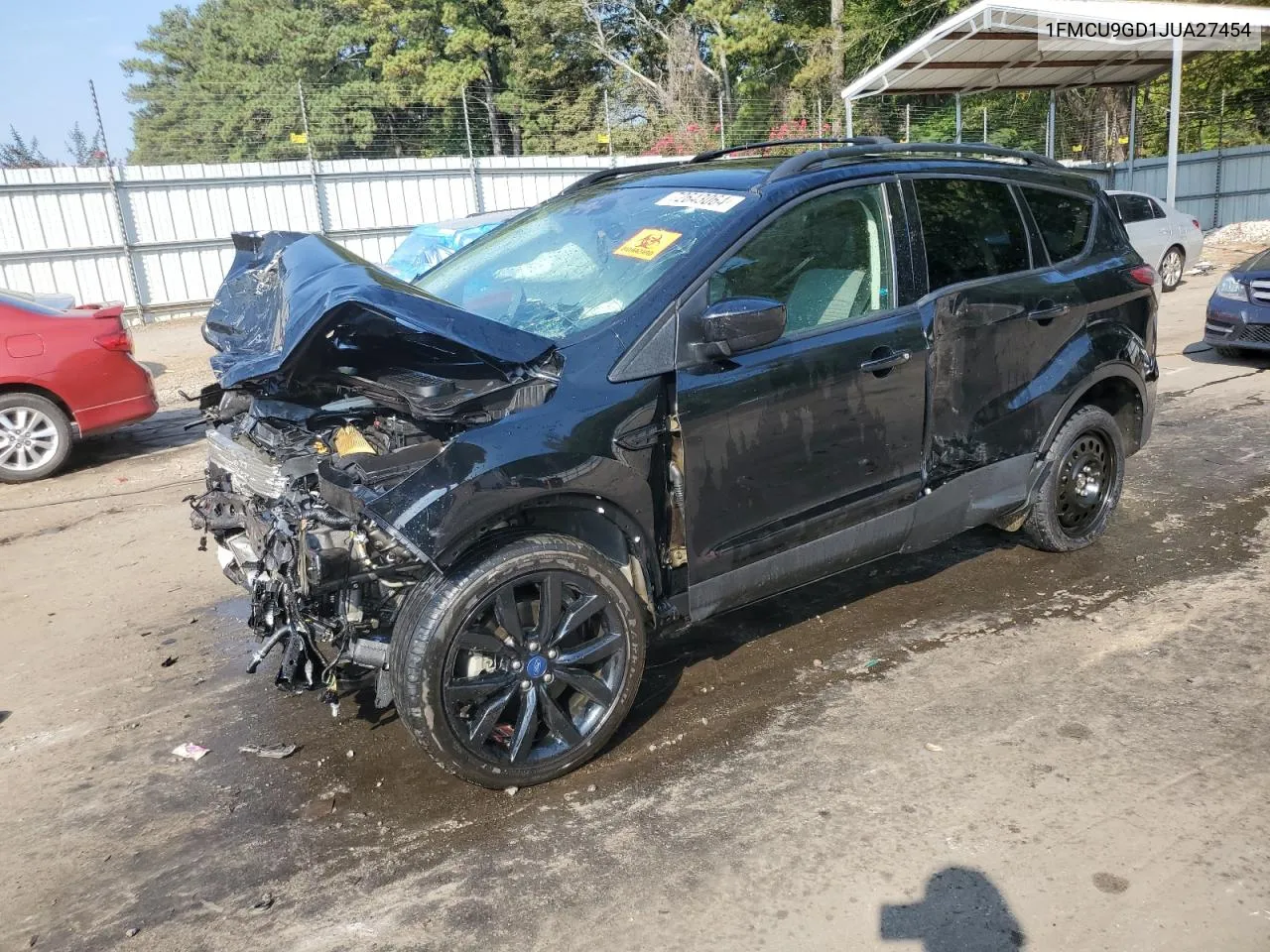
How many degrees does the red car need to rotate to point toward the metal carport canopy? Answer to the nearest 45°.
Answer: approximately 180°

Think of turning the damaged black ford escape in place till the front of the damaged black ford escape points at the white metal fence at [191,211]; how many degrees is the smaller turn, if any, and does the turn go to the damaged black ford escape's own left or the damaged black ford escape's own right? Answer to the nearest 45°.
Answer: approximately 90° to the damaged black ford escape's own right

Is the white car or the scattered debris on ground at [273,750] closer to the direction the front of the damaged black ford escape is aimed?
the scattered debris on ground

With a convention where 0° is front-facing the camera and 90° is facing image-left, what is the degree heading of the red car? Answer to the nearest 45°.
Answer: approximately 90°

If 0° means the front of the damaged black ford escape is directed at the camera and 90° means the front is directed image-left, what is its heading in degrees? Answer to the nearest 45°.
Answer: approximately 45°

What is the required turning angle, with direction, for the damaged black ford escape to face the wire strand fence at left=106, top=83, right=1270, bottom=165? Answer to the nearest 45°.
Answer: approximately 135° to its right

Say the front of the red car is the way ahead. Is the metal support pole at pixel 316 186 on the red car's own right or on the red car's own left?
on the red car's own right

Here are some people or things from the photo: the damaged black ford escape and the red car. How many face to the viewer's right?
0
